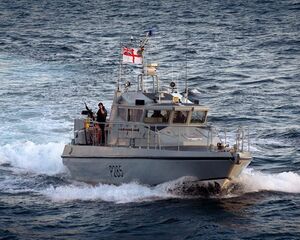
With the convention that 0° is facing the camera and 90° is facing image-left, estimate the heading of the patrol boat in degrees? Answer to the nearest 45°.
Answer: approximately 315°
